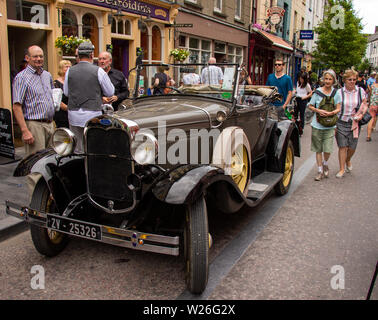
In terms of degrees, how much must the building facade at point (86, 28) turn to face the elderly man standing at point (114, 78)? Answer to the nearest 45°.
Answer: approximately 45° to its right

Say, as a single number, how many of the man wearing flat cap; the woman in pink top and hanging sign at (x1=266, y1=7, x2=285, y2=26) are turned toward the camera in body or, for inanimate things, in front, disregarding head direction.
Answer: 2

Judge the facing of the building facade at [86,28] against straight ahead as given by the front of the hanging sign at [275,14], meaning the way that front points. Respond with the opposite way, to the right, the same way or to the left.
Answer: to the left

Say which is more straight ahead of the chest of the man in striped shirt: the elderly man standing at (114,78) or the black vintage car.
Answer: the black vintage car

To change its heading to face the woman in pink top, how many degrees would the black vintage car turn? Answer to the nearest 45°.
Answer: approximately 180°

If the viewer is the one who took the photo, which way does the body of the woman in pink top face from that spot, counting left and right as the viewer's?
facing the viewer

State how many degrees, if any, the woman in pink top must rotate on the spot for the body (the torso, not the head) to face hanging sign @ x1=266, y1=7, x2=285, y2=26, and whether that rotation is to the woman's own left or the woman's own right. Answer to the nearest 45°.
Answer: approximately 180°

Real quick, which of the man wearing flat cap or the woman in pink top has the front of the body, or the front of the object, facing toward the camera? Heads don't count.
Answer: the woman in pink top

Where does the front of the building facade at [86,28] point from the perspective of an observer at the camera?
facing the viewer and to the right of the viewer

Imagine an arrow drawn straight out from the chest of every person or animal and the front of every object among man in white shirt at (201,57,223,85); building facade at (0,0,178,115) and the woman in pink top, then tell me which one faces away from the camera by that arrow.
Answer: the man in white shirt

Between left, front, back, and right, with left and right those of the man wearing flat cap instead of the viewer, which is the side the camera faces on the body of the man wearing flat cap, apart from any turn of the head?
back

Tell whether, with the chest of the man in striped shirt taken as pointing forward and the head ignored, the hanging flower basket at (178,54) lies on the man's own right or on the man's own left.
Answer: on the man's own left

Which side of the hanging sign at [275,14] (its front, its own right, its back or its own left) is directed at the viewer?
front

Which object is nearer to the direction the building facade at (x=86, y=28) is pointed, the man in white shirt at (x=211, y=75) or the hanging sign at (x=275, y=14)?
the man in white shirt

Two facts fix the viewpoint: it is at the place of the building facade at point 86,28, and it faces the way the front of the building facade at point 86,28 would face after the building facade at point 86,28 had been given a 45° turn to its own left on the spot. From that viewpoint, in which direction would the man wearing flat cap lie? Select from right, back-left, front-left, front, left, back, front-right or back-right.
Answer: right
